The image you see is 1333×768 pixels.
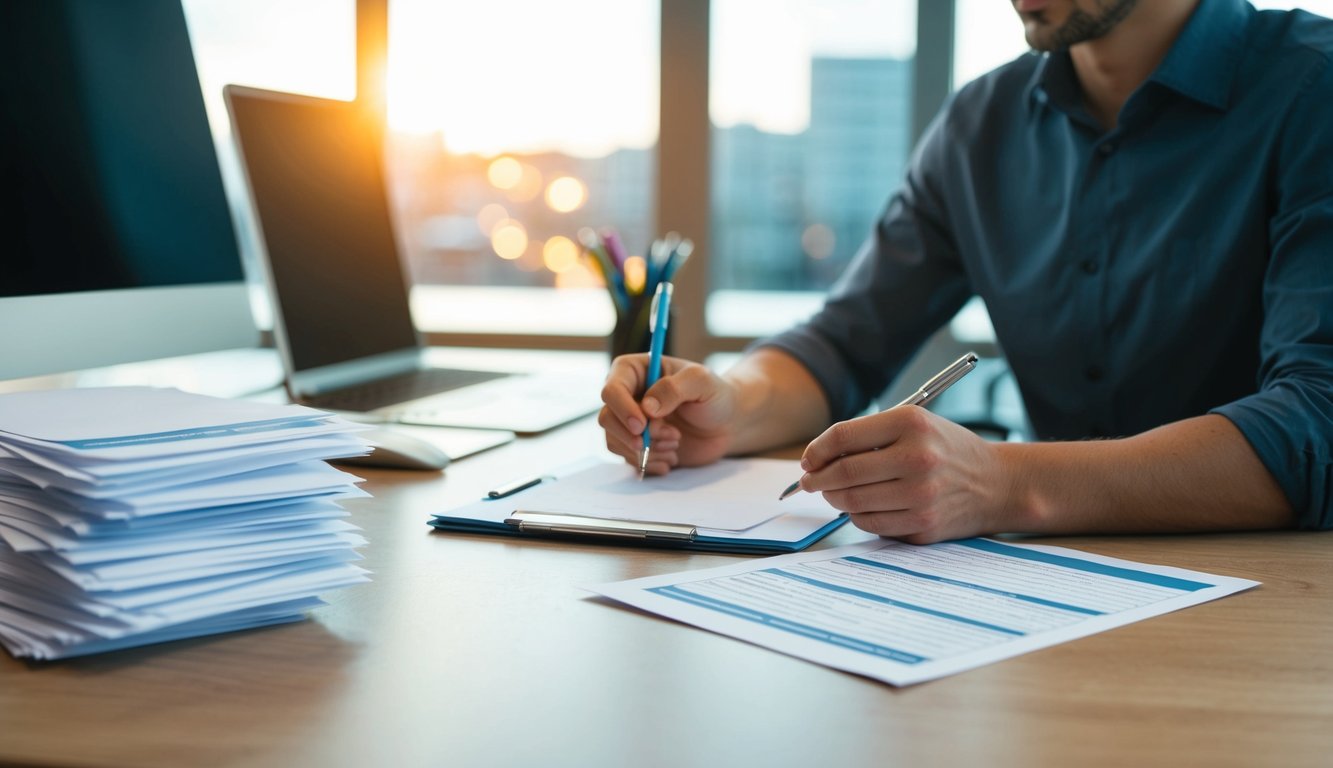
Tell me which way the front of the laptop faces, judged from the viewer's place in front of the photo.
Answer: facing the viewer and to the right of the viewer

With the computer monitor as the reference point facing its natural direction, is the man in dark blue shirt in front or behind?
in front

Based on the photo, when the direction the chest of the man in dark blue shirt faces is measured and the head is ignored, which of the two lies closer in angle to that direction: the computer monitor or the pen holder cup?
the computer monitor

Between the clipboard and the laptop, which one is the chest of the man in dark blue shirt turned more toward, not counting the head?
the clipboard

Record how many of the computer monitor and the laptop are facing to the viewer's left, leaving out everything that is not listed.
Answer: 0

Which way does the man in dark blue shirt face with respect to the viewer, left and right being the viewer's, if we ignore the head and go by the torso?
facing the viewer and to the left of the viewer

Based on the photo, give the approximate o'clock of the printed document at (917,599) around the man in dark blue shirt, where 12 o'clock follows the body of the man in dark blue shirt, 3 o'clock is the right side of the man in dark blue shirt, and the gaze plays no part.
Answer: The printed document is roughly at 11 o'clock from the man in dark blue shirt.

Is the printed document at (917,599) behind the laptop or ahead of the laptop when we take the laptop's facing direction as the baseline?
ahead
